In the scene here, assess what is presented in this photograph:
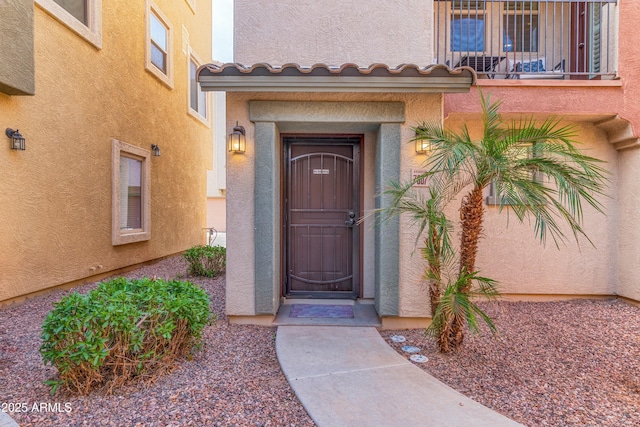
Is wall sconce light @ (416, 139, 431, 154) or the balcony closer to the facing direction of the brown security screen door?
the wall sconce light

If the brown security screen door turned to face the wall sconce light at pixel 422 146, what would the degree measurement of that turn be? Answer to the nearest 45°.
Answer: approximately 45° to its left

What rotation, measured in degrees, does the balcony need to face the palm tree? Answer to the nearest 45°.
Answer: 0° — it already faces it

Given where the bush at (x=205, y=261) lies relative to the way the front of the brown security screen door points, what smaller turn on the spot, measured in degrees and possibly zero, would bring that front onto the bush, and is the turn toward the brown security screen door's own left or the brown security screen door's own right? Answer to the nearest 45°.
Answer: approximately 135° to the brown security screen door's own right

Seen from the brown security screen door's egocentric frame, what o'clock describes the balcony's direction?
The balcony is roughly at 9 o'clock from the brown security screen door.

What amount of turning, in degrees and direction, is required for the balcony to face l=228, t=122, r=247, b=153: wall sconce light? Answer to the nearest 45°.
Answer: approximately 45° to its right

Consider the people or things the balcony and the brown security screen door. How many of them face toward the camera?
2

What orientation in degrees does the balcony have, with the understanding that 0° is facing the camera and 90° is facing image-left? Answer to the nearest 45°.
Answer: approximately 0°
